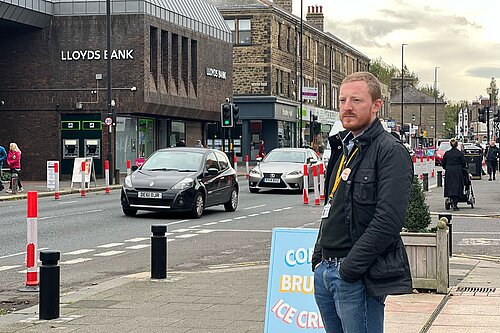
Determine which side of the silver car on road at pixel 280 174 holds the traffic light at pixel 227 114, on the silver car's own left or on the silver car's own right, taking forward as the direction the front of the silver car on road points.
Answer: on the silver car's own right

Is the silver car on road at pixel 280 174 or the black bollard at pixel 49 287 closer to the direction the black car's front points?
the black bollard

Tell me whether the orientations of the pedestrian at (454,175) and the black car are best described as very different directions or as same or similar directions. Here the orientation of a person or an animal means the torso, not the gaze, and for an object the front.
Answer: very different directions

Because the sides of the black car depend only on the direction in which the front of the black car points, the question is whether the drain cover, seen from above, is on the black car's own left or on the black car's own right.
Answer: on the black car's own left

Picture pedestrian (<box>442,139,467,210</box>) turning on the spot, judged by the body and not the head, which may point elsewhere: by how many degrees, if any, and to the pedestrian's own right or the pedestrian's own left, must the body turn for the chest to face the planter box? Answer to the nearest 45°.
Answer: approximately 180°

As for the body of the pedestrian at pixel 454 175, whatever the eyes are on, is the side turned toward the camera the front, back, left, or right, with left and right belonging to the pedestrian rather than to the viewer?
back

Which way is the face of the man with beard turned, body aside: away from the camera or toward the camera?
toward the camera

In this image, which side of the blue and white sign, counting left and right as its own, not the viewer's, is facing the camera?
front

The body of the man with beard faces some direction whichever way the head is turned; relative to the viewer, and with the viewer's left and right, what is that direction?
facing the viewer and to the left of the viewer

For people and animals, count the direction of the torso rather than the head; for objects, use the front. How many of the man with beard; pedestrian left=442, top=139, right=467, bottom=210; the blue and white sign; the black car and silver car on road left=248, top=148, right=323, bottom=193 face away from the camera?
1

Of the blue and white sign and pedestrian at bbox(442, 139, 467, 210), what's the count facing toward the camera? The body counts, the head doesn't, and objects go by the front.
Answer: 1

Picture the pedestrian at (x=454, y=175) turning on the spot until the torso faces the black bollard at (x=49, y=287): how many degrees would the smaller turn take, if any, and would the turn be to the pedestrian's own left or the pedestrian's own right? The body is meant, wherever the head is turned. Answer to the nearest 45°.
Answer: approximately 180°

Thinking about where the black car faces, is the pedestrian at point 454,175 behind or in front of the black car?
behind

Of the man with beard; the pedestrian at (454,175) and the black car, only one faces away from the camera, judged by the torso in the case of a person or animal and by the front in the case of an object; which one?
the pedestrian

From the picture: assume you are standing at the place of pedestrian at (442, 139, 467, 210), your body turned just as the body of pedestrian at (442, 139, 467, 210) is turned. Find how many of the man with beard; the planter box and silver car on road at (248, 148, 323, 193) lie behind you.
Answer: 2

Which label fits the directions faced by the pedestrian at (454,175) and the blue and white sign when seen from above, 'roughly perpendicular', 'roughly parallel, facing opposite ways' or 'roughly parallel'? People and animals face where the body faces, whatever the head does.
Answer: roughly parallel, facing opposite ways

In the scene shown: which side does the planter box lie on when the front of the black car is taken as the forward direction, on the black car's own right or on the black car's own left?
on the black car's own left
